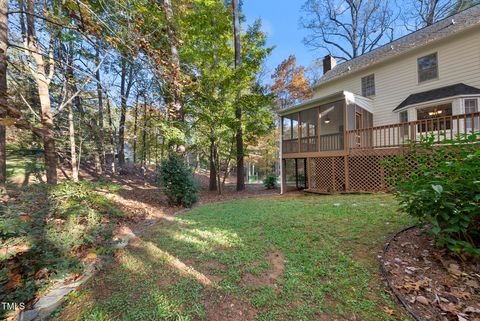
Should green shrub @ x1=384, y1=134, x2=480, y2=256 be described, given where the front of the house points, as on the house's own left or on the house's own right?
on the house's own right

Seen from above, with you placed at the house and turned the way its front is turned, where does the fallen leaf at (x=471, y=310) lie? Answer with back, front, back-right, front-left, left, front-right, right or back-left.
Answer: back-right

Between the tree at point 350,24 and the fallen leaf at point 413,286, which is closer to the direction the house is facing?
the tree

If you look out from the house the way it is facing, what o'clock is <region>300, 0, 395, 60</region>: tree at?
The tree is roughly at 10 o'clock from the house.

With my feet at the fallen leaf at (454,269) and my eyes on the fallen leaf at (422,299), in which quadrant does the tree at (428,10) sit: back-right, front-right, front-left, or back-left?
back-right

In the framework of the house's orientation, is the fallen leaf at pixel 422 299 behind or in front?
behind

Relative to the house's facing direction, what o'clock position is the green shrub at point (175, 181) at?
The green shrub is roughly at 6 o'clock from the house.

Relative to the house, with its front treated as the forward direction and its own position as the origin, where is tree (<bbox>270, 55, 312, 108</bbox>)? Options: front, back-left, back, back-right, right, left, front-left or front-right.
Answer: left

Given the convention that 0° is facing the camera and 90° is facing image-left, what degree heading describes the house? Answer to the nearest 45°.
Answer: approximately 225°

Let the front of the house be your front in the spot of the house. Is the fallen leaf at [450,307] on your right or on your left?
on your right

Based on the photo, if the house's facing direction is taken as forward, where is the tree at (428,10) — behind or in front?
in front

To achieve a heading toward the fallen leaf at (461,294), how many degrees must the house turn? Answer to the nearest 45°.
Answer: approximately 135° to its right
